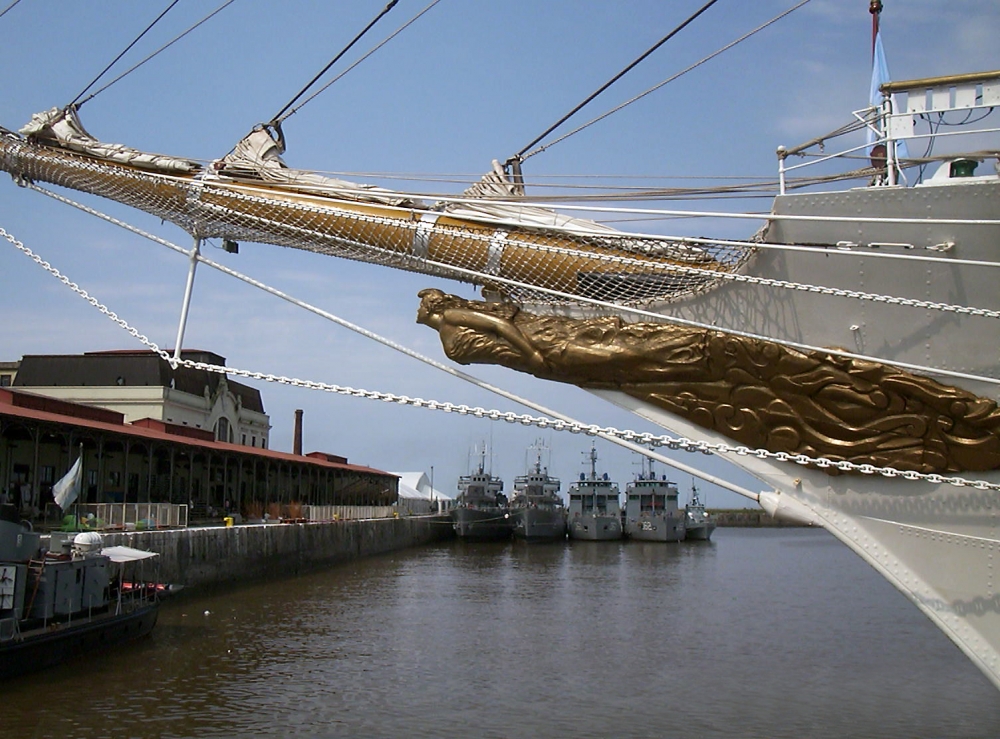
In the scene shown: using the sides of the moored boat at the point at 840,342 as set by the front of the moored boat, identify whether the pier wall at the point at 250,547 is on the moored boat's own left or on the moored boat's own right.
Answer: on the moored boat's own right

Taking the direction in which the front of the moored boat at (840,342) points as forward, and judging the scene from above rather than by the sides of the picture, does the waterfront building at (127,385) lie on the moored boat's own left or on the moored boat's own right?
on the moored boat's own right

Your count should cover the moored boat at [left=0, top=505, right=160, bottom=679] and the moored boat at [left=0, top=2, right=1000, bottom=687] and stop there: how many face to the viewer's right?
0

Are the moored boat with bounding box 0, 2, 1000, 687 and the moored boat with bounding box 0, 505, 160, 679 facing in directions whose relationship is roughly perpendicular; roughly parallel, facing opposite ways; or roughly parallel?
roughly perpendicular

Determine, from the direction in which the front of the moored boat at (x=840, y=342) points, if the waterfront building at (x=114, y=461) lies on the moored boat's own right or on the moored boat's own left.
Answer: on the moored boat's own right

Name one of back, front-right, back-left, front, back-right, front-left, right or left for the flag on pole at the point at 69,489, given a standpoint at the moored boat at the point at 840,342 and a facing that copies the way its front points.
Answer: front-right

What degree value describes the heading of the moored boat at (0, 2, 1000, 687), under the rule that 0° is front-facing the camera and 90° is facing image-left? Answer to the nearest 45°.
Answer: approximately 90°
